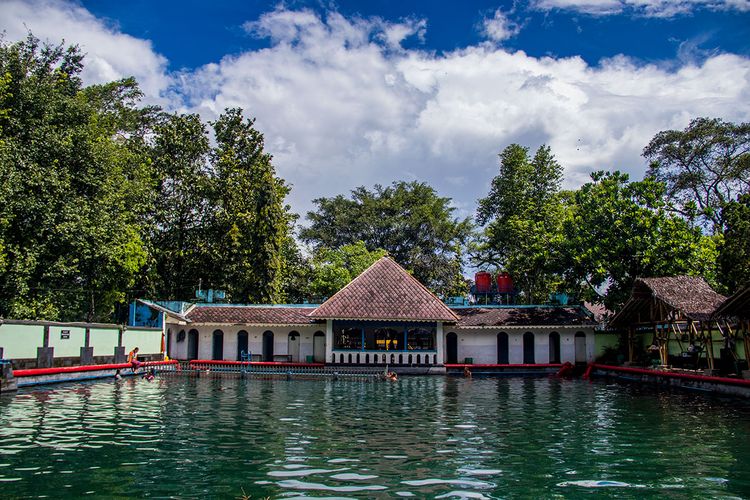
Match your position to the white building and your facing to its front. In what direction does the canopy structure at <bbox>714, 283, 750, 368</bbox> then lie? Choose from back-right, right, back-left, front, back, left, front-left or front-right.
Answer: front-left

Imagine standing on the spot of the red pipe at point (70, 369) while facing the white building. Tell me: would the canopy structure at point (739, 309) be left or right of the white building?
right

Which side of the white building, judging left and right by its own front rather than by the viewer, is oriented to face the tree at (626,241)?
left

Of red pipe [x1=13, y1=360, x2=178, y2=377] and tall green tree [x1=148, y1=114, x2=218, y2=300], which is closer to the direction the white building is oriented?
the red pipe

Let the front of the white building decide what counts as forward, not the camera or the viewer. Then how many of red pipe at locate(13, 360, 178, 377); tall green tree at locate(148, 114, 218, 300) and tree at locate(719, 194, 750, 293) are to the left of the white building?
1

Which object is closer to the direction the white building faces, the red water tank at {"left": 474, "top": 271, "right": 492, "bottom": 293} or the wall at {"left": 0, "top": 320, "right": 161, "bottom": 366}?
the wall

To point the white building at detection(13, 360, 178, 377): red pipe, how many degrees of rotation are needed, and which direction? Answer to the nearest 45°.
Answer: approximately 45° to its right

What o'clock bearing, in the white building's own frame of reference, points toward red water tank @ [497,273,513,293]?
The red water tank is roughly at 8 o'clock from the white building.

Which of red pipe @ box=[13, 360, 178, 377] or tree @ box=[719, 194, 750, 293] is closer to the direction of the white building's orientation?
the red pipe

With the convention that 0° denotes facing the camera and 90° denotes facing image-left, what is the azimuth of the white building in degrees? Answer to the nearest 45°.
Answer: approximately 0°

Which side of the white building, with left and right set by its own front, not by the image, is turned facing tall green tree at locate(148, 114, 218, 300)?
right

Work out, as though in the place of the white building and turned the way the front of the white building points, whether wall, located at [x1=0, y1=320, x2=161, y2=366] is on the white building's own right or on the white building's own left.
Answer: on the white building's own right

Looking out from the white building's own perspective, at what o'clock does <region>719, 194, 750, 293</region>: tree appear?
The tree is roughly at 9 o'clock from the white building.
